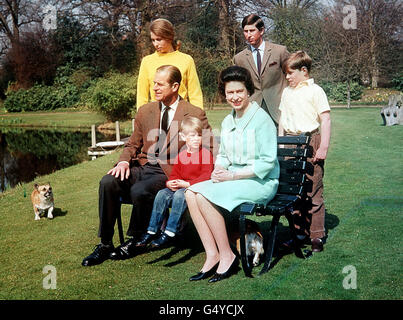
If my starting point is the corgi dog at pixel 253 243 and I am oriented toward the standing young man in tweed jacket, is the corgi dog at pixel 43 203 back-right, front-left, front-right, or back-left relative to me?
front-left

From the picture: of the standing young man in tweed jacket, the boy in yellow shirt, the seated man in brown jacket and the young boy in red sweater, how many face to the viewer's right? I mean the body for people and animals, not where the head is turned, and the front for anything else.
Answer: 0

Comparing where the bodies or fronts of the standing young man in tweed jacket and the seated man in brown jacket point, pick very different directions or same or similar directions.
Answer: same or similar directions

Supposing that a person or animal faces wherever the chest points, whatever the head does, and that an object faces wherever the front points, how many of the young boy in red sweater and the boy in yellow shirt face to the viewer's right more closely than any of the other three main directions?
0

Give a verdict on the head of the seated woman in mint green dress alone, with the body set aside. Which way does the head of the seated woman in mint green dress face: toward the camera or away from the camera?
toward the camera

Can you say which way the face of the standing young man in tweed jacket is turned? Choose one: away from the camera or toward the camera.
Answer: toward the camera

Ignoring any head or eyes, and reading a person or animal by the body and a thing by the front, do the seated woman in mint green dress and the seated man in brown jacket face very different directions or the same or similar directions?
same or similar directions

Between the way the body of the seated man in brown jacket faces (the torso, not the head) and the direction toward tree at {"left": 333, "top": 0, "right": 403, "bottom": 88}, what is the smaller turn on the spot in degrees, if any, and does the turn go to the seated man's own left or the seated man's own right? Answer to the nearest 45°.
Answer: approximately 180°

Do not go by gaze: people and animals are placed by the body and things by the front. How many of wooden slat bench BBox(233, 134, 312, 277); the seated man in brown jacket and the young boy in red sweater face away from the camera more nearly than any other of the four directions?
0

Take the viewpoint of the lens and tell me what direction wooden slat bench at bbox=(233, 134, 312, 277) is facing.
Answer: facing the viewer and to the left of the viewer
